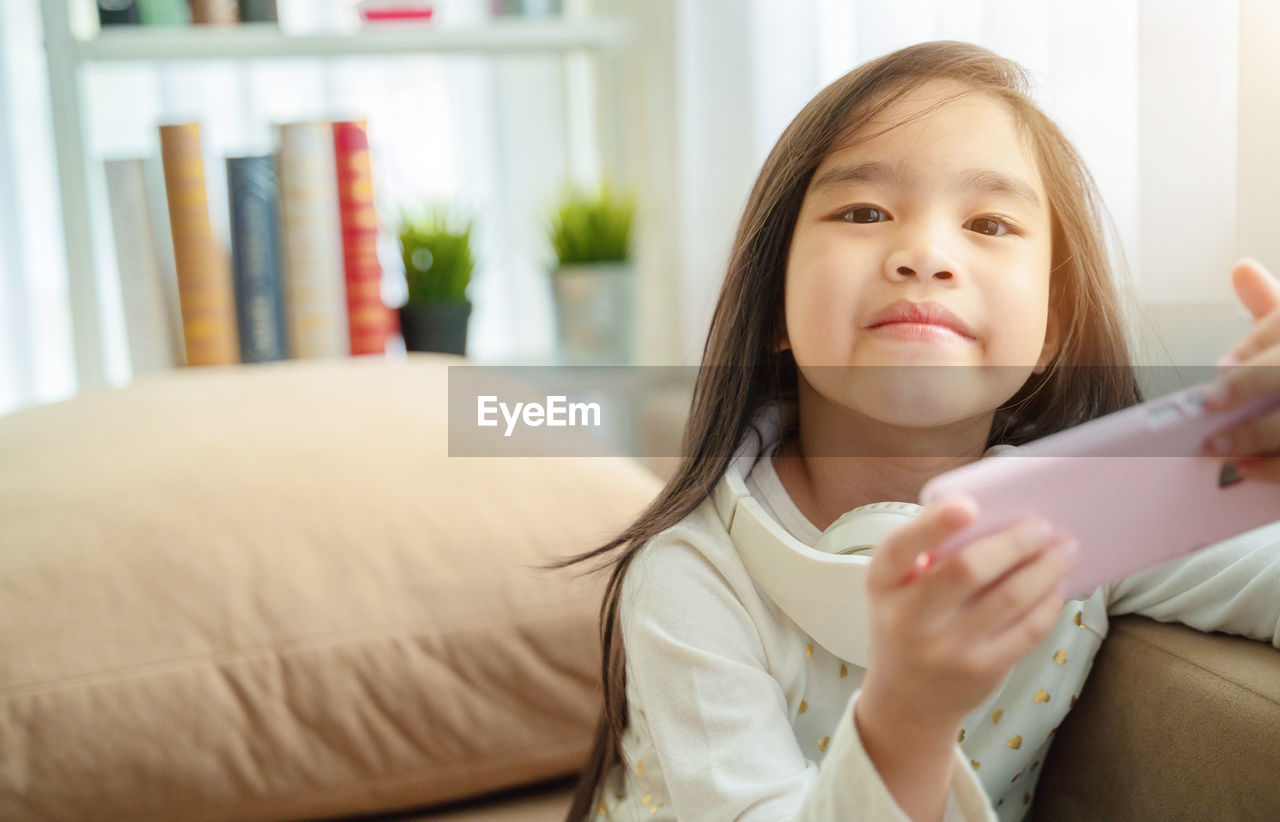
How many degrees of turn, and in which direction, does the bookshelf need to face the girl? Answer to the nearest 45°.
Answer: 0° — it already faces them

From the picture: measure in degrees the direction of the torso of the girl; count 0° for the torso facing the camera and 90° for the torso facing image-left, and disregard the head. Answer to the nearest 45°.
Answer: approximately 0°

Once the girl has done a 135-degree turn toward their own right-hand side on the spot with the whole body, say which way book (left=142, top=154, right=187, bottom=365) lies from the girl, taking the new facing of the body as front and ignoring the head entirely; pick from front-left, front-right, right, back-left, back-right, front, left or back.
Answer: front

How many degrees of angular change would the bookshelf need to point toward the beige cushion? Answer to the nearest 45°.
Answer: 0° — it already faces it

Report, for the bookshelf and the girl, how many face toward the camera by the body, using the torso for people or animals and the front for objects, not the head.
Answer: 2
